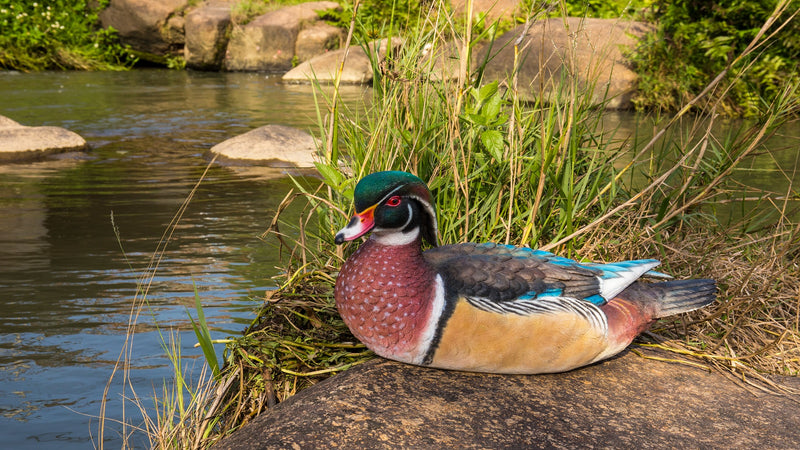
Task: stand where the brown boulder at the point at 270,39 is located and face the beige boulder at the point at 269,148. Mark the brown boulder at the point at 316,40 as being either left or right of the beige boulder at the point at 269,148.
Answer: left

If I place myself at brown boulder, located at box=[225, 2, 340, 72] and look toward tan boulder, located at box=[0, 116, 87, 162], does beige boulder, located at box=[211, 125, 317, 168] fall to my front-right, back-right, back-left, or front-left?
front-left

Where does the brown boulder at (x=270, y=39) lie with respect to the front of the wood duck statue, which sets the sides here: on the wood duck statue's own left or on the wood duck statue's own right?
on the wood duck statue's own right

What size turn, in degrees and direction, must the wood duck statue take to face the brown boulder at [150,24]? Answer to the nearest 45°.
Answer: approximately 45° to its right

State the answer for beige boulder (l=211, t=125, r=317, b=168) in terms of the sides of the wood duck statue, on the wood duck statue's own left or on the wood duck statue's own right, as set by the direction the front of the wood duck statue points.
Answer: on the wood duck statue's own right

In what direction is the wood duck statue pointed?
to the viewer's left

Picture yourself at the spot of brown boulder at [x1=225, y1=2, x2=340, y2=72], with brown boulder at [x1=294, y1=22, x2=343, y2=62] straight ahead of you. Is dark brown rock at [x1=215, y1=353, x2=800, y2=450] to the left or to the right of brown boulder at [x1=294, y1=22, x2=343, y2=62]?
right

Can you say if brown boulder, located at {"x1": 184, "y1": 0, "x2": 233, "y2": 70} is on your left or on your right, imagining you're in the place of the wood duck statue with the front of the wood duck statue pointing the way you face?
on your right

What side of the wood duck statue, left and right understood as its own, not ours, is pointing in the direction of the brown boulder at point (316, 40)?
right

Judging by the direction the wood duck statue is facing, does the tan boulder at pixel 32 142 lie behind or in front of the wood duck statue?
in front

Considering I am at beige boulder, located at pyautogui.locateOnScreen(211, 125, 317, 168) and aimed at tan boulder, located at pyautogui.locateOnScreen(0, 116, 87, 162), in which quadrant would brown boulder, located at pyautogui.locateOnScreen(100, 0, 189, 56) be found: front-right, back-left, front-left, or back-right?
front-right
